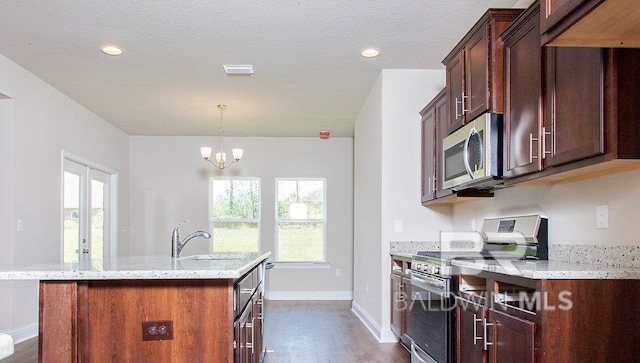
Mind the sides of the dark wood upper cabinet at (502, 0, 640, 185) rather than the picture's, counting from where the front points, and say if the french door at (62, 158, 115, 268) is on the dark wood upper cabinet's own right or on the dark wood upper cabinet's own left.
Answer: on the dark wood upper cabinet's own right

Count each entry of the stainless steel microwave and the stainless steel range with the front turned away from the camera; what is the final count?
0

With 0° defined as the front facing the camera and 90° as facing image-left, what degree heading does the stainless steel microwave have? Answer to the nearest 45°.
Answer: approximately 45°

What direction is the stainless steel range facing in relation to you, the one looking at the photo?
facing the viewer and to the left of the viewer

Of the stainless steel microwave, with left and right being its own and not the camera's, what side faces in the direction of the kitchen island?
front
